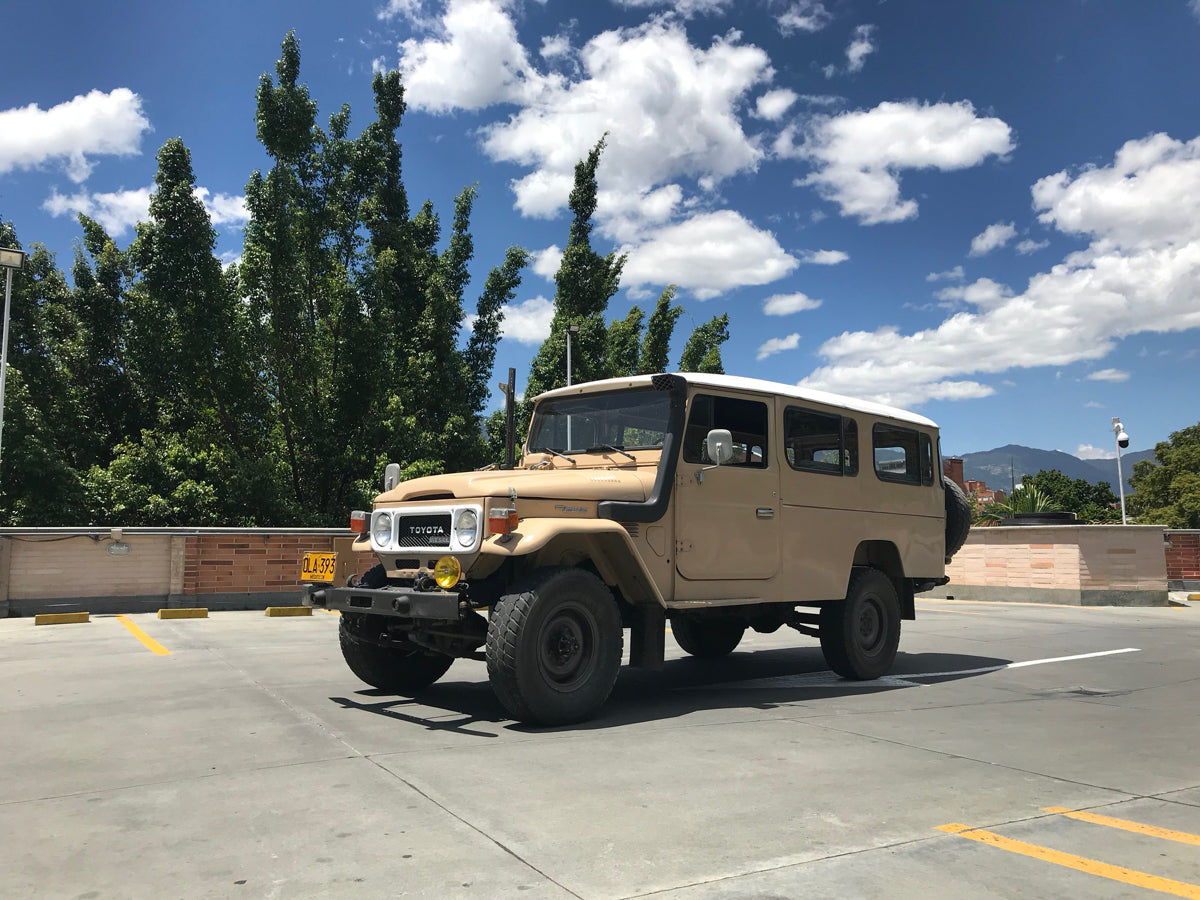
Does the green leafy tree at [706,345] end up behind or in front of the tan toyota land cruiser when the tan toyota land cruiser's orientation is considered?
behind

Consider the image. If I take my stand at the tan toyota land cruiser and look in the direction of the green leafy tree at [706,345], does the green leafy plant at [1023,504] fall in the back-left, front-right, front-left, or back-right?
front-right

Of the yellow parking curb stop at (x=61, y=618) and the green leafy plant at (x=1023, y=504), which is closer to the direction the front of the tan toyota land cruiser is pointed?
the yellow parking curb stop

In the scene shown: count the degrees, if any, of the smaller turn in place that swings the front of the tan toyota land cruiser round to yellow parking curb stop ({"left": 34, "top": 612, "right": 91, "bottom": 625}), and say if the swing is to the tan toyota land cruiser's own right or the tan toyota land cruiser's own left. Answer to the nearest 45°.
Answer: approximately 90° to the tan toyota land cruiser's own right

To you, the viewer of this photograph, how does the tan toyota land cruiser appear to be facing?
facing the viewer and to the left of the viewer

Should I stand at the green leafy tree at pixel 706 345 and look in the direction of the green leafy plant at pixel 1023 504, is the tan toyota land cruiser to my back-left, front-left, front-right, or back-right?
front-right

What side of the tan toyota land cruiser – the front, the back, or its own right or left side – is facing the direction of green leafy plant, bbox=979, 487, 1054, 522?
back

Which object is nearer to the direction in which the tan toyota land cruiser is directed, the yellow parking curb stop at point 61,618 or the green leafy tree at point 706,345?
the yellow parking curb stop
